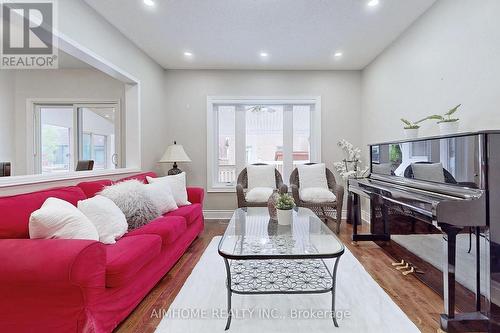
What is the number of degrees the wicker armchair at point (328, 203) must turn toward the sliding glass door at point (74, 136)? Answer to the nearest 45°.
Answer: approximately 90° to its right

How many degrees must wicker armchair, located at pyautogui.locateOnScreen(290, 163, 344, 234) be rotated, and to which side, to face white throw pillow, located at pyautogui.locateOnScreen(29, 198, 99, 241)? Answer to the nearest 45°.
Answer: approximately 45° to its right

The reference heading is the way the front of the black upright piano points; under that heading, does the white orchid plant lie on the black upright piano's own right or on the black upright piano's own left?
on the black upright piano's own right

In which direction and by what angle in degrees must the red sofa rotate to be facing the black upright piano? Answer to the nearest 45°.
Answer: approximately 45° to its left

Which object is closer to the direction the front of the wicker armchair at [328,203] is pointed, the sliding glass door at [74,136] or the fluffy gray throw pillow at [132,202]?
the fluffy gray throw pillow

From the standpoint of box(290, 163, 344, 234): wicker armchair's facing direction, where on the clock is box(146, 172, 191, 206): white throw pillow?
The white throw pillow is roughly at 2 o'clock from the wicker armchair.

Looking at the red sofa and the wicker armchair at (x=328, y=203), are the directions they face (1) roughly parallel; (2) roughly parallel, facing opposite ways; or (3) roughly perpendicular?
roughly perpendicular

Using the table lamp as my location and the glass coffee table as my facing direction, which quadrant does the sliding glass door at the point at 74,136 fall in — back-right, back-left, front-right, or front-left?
back-right

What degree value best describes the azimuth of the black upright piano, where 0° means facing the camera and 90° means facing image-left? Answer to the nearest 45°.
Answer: approximately 45°

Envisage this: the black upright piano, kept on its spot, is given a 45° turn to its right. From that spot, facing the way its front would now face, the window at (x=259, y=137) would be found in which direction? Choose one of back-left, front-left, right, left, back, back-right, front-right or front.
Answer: front-right

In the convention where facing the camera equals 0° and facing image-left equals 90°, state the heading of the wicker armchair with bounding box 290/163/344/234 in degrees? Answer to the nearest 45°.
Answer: approximately 0°
